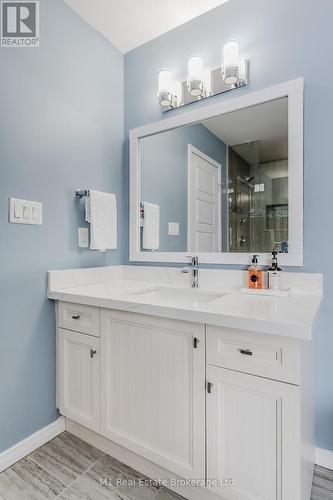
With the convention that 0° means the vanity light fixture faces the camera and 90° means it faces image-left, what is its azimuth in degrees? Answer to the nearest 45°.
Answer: approximately 45°

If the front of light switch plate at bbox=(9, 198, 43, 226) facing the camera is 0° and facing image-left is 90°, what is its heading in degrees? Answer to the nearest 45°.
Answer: approximately 315°

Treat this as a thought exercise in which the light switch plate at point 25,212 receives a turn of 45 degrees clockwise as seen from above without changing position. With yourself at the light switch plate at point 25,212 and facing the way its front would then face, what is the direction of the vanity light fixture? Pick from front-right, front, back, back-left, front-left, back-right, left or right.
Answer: left

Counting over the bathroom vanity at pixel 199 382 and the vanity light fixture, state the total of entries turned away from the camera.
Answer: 0

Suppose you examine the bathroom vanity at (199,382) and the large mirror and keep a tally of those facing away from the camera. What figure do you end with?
0

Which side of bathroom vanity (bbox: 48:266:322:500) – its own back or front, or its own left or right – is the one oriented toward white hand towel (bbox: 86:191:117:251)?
right

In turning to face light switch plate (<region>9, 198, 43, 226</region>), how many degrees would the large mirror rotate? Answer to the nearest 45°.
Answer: approximately 45° to its right
